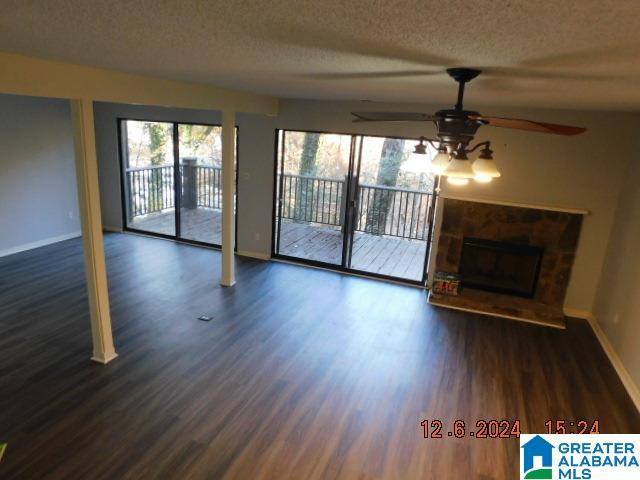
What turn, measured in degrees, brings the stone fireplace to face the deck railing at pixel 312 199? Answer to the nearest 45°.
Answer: approximately 90° to its right

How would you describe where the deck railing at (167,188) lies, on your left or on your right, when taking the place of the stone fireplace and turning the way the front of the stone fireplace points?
on your right

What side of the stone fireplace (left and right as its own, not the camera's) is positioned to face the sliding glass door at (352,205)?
right

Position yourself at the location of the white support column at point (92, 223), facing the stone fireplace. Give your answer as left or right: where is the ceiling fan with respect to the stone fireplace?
right

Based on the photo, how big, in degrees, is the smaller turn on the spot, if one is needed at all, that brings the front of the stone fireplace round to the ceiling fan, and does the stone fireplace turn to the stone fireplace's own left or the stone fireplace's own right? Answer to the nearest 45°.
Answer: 0° — it already faces it

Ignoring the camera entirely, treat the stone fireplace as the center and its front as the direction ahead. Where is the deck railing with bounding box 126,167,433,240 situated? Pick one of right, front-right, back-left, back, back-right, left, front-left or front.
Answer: right

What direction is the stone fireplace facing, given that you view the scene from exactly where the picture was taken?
facing the viewer

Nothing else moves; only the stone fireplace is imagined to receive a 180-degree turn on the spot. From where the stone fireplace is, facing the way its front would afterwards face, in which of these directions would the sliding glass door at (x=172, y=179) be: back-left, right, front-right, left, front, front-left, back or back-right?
left

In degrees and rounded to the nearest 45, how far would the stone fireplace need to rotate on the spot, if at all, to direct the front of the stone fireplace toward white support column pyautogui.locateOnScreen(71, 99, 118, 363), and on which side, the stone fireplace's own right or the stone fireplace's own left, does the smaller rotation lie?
approximately 45° to the stone fireplace's own right

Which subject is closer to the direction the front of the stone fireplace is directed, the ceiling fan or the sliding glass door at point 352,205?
the ceiling fan
